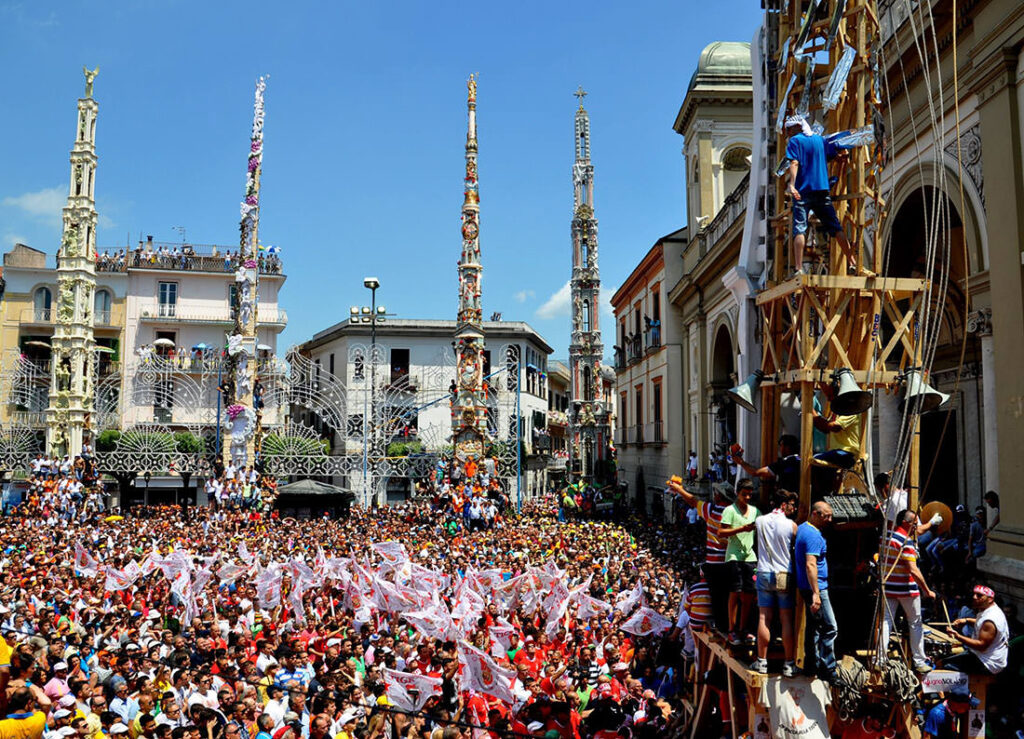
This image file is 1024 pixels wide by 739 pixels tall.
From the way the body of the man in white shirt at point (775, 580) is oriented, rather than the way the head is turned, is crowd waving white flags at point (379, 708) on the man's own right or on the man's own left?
on the man's own left

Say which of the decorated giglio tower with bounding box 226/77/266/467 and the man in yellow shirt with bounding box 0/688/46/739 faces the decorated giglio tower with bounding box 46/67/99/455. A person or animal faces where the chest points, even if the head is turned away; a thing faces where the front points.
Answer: the man in yellow shirt

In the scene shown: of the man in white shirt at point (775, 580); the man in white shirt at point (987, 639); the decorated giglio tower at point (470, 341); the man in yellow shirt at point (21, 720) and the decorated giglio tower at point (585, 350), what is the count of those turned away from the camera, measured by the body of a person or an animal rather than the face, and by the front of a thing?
2

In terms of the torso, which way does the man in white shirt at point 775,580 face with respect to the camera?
away from the camera

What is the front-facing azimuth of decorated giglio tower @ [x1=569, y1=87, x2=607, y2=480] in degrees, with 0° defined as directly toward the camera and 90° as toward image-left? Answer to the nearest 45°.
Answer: approximately 0°

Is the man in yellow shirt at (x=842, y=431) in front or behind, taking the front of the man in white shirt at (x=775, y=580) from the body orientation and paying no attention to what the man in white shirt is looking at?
in front

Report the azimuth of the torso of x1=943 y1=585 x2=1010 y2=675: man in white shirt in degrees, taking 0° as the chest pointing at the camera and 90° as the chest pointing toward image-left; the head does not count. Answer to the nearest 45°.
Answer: approximately 90°

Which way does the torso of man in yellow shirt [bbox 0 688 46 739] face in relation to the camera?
away from the camera

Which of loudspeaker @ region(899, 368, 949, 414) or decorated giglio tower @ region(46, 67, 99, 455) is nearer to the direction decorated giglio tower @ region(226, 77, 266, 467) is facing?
the loudspeaker

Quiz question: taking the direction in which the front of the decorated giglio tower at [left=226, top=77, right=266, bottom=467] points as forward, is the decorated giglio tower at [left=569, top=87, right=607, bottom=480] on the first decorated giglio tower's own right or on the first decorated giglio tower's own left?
on the first decorated giglio tower's own left

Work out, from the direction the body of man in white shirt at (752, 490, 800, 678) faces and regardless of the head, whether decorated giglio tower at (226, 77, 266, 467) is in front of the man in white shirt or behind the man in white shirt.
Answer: in front

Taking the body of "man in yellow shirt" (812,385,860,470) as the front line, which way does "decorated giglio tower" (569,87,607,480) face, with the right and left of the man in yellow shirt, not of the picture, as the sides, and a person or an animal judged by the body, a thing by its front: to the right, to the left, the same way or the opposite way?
to the left

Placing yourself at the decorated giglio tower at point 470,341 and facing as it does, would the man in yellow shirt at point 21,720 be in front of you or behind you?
in front
